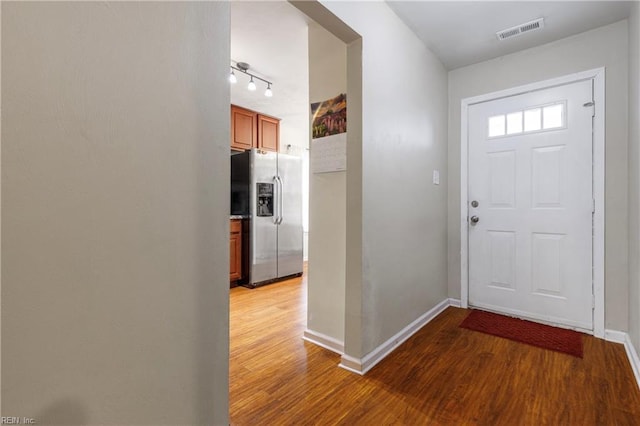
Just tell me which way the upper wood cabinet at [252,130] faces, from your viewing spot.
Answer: facing the viewer and to the right of the viewer

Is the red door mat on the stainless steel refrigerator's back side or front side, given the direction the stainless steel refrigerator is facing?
on the front side

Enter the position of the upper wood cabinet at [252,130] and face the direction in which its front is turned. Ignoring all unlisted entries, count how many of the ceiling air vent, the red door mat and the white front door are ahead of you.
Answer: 3

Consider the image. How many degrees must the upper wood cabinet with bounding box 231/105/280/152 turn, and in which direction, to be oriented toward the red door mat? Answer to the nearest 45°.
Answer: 0° — it already faces it

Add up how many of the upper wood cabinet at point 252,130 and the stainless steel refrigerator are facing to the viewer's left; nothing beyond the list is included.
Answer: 0
